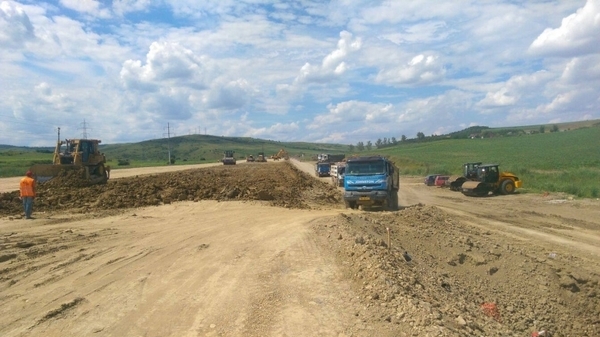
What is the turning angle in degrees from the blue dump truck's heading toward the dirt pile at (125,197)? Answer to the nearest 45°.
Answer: approximately 90° to its right

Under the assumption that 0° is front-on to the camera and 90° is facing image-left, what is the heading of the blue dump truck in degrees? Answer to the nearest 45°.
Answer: approximately 0°

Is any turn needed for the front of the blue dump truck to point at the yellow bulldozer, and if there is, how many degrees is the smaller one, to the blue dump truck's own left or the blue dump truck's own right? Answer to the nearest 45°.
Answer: approximately 90° to the blue dump truck's own right

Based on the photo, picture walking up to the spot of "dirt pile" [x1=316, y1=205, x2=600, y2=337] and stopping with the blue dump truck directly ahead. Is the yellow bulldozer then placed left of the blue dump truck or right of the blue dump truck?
left

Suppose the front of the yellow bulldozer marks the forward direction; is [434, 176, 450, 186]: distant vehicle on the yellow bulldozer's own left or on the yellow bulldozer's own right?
on the yellow bulldozer's own left
